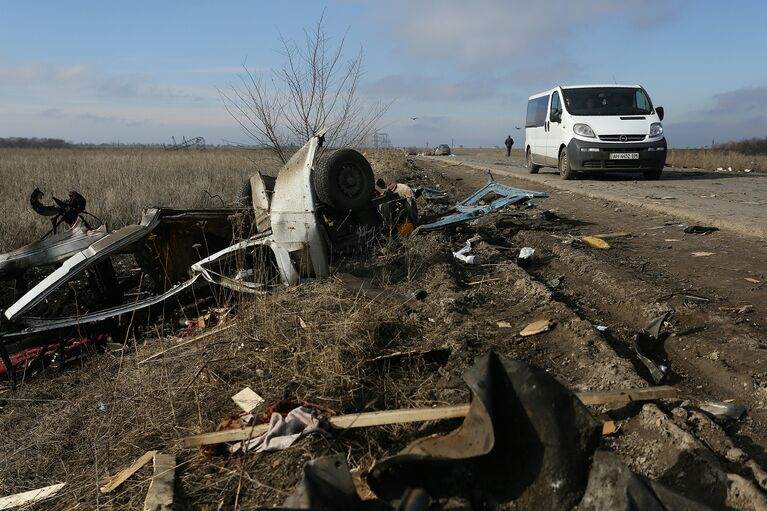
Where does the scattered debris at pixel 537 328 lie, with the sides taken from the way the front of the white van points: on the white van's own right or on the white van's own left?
on the white van's own right

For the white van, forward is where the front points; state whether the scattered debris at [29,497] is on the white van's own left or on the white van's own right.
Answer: on the white van's own right

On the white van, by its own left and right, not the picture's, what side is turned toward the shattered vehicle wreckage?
front

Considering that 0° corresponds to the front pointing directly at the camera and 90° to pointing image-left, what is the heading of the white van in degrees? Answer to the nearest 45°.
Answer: approximately 315°

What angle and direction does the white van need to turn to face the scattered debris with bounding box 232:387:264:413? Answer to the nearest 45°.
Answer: approximately 45° to its right

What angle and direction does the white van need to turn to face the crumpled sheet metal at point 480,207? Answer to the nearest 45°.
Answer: approximately 45° to its right

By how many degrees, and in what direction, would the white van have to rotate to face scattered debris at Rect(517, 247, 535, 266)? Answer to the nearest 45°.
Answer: approximately 45° to its right

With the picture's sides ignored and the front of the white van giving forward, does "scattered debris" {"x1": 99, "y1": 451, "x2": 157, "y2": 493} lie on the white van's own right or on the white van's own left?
on the white van's own right

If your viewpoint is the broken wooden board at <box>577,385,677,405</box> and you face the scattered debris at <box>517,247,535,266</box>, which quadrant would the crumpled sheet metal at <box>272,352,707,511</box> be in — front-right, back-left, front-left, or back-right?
back-left

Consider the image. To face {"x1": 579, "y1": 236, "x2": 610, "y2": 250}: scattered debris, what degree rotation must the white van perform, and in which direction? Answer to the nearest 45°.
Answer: approximately 45° to its right

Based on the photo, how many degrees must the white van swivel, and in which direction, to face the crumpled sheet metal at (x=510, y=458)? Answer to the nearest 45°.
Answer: approximately 45° to its right
